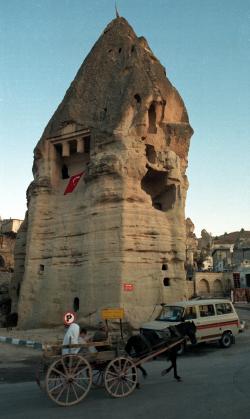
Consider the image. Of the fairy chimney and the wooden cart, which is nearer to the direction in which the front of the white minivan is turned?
the wooden cart

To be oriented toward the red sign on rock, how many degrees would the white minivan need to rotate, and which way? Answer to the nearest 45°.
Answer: approximately 90° to its right

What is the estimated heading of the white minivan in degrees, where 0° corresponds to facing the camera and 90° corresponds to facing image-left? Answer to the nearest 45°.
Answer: approximately 45°

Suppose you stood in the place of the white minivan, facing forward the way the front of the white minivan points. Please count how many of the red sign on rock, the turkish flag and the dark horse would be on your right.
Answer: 2

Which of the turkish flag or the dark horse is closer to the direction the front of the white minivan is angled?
the dark horse

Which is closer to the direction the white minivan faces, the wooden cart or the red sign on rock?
the wooden cart

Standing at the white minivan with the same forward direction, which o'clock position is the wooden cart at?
The wooden cart is roughly at 11 o'clock from the white minivan.

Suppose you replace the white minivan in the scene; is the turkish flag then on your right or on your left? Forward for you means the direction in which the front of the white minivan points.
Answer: on your right

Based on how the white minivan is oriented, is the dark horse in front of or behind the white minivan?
in front

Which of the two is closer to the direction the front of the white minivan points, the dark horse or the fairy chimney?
the dark horse

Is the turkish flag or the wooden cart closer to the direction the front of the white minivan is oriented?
the wooden cart

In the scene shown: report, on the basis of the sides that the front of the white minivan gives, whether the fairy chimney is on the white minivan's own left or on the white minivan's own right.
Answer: on the white minivan's own right
